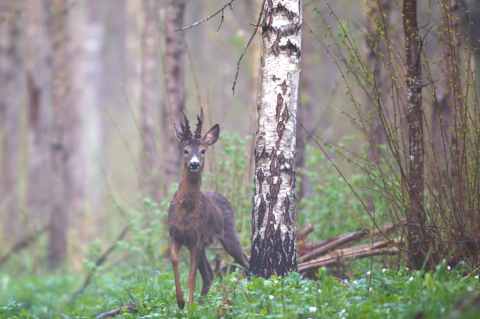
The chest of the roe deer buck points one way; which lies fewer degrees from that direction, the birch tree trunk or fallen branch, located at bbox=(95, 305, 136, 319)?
the fallen branch

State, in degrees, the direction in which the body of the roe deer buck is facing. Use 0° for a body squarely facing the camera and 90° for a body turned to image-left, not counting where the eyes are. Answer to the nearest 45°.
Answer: approximately 45°

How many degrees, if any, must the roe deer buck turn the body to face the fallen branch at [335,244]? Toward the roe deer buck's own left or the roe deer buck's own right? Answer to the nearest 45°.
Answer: approximately 180°

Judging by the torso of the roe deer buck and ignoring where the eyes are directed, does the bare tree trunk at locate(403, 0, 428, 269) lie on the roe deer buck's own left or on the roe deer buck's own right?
on the roe deer buck's own left

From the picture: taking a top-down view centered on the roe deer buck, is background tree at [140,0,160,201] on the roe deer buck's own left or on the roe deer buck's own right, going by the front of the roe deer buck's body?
on the roe deer buck's own right

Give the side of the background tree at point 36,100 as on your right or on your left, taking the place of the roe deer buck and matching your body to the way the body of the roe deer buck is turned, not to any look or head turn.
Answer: on your right

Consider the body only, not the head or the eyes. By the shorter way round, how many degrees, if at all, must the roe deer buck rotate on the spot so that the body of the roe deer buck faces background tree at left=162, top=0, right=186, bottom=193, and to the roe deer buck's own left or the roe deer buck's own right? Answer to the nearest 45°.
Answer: approximately 135° to the roe deer buck's own right
